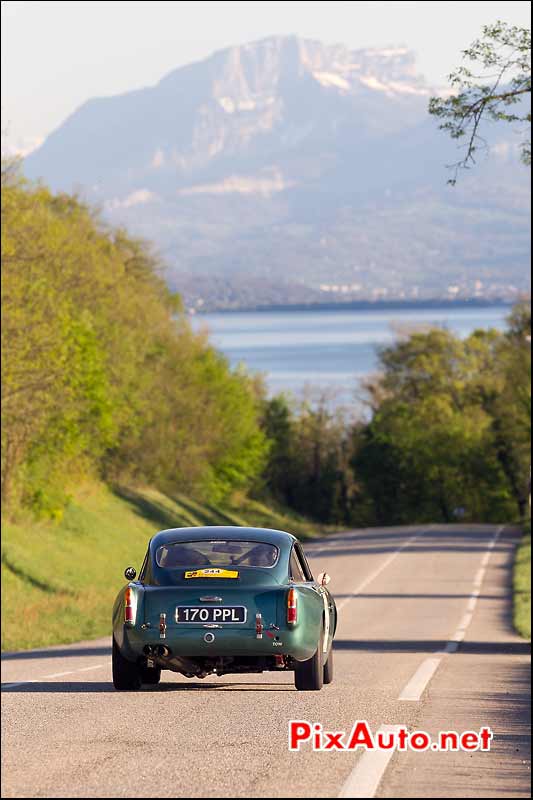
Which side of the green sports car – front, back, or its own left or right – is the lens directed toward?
back
